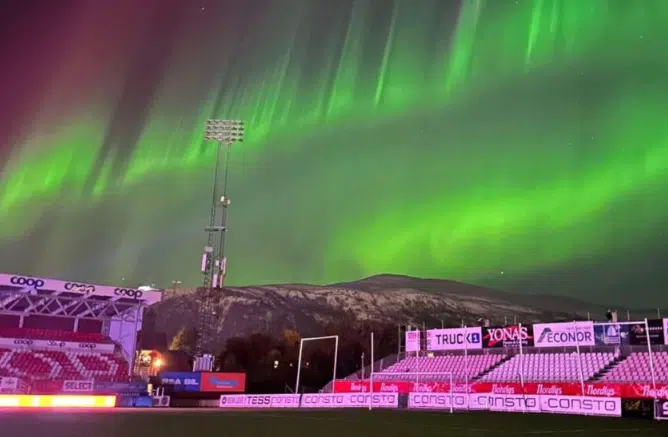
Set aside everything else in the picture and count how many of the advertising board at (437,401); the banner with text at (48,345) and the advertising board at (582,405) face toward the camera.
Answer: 3

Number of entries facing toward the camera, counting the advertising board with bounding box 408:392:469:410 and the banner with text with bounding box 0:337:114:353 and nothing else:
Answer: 2

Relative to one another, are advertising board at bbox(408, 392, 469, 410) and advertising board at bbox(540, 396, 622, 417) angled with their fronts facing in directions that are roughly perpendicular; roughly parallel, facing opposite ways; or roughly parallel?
roughly parallel

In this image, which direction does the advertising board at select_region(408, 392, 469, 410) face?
toward the camera

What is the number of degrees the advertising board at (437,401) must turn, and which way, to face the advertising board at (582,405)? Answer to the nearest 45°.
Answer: approximately 45° to its left

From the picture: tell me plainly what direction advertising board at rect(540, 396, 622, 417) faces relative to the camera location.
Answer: facing the viewer

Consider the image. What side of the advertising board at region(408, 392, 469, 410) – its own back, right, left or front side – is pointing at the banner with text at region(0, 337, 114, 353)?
right

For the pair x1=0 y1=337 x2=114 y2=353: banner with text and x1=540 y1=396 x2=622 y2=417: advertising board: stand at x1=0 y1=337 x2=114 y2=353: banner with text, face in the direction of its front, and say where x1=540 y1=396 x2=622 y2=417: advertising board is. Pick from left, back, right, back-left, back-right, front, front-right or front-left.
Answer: front-left

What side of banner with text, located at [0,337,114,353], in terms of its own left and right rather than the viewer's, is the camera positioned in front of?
front

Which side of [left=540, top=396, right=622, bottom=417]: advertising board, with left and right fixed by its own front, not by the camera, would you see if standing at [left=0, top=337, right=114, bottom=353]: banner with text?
right

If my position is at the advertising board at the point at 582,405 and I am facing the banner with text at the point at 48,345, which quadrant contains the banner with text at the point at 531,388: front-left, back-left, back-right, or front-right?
front-right
